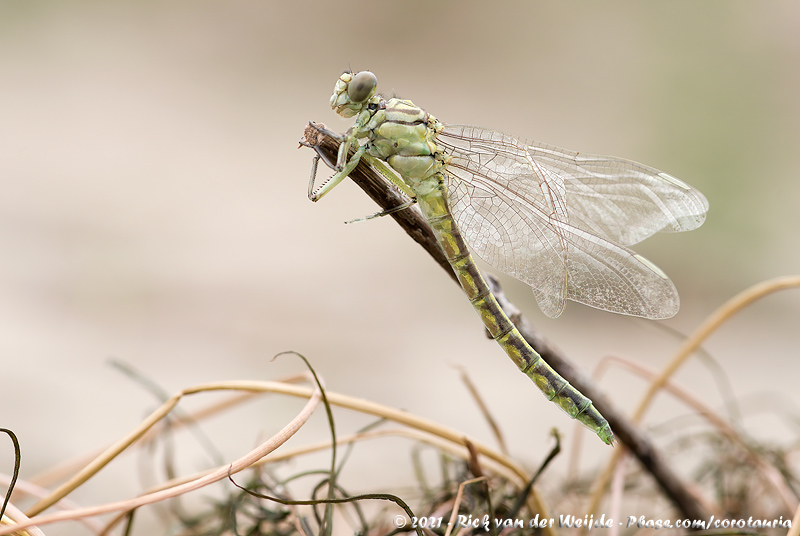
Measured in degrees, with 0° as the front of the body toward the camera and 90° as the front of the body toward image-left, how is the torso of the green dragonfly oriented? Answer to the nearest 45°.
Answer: approximately 90°
